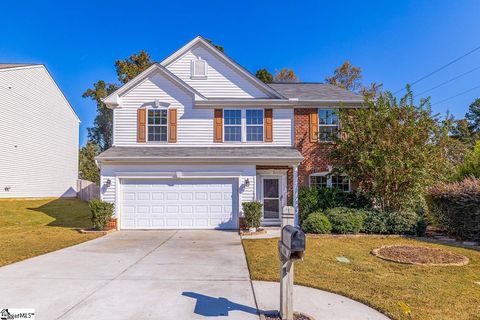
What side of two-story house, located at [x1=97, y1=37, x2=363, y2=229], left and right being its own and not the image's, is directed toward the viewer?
front

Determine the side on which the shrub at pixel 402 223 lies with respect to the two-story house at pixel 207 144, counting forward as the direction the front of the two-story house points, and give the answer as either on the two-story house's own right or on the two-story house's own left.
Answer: on the two-story house's own left

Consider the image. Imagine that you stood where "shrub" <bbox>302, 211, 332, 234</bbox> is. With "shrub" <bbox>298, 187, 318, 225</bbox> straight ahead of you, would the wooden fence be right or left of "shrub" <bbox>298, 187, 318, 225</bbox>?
left

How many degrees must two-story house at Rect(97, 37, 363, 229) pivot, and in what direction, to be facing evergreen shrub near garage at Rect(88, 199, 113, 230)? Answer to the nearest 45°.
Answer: approximately 45° to its right

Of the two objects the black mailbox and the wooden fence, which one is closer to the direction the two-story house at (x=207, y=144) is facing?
the black mailbox

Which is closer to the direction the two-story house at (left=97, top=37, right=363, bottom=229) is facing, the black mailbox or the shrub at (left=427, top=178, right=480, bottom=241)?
the black mailbox

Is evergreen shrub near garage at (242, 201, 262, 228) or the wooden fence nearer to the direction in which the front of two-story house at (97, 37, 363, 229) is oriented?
the evergreen shrub near garage

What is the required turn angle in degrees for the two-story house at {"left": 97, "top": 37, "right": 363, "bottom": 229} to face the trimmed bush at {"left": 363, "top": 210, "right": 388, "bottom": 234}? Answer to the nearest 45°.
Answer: approximately 45° to its left

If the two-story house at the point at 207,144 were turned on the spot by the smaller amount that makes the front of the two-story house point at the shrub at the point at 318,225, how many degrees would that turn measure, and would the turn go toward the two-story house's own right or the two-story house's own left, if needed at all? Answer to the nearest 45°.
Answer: approximately 45° to the two-story house's own left

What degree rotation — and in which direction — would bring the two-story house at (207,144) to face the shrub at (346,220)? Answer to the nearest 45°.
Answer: approximately 45° to its left

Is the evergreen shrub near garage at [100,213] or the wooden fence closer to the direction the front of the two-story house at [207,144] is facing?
the evergreen shrub near garage

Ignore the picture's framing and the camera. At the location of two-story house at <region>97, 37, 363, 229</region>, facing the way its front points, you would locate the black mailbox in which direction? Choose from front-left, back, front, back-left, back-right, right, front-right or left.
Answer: front

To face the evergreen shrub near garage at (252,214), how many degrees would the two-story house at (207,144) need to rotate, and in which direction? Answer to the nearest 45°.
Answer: approximately 45° to its left

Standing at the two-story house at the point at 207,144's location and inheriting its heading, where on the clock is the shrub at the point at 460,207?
The shrub is roughly at 10 o'clock from the two-story house.

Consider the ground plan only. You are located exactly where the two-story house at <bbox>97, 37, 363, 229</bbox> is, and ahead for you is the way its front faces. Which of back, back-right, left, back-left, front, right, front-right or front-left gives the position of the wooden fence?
back-right
